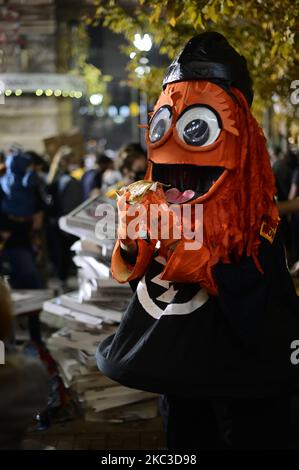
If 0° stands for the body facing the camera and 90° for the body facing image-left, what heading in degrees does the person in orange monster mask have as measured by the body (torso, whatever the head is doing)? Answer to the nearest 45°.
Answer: approximately 45°

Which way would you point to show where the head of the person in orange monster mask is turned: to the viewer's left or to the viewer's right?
to the viewer's left

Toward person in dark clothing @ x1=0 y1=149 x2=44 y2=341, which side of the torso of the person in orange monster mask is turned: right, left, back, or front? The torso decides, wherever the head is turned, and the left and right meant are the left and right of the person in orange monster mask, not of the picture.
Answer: right

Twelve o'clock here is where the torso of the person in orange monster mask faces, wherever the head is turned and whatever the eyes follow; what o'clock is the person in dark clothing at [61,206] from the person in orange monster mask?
The person in dark clothing is roughly at 4 o'clock from the person in orange monster mask.
